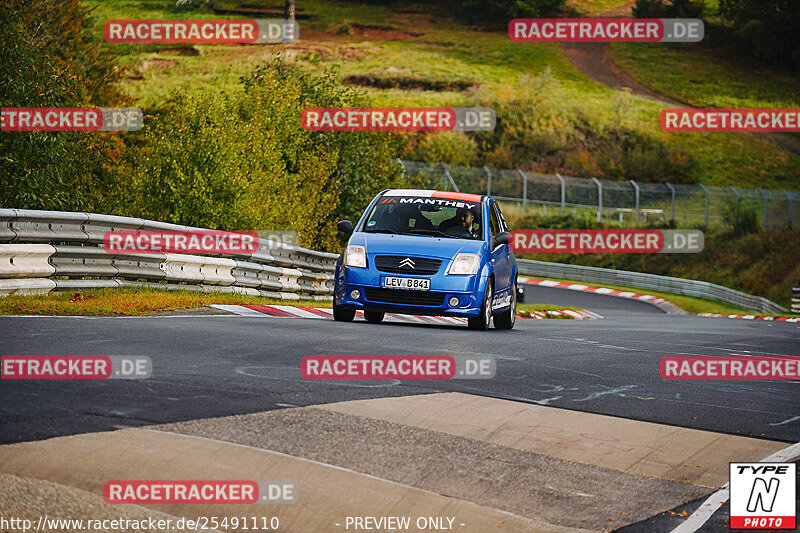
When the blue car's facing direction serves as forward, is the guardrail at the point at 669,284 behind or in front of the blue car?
behind

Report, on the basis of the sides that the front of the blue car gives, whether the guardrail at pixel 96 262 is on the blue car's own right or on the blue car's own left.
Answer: on the blue car's own right

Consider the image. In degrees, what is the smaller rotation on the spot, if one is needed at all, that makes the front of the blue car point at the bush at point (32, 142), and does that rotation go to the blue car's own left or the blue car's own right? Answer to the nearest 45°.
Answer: approximately 135° to the blue car's own right

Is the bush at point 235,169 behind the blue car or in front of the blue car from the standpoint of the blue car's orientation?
behind

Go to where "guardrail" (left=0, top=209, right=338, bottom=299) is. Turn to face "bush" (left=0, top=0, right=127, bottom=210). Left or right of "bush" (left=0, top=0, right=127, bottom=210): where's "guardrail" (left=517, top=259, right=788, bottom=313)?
right

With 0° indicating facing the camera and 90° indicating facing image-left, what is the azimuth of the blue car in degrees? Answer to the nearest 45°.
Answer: approximately 0°
